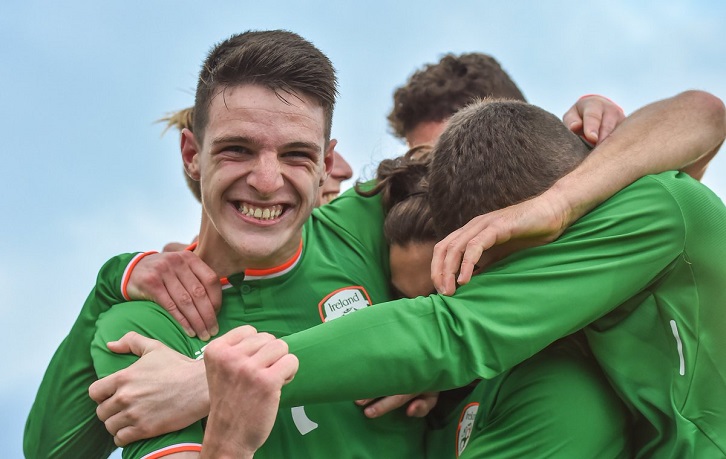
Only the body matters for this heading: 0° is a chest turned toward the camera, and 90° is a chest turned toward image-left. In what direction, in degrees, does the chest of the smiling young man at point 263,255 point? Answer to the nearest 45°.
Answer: approximately 0°
